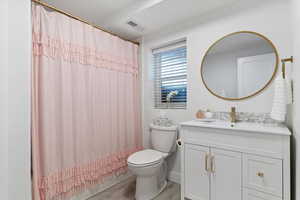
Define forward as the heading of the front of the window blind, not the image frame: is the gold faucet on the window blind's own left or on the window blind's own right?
on the window blind's own left

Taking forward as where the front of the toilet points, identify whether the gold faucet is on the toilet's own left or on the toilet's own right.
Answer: on the toilet's own left

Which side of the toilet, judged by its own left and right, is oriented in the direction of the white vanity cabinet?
left

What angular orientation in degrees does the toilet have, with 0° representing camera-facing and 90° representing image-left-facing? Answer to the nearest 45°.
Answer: approximately 45°

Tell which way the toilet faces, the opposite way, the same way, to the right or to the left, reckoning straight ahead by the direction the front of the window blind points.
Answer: the same way

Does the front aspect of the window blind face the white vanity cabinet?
no

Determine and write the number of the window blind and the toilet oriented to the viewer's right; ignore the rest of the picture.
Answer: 0
